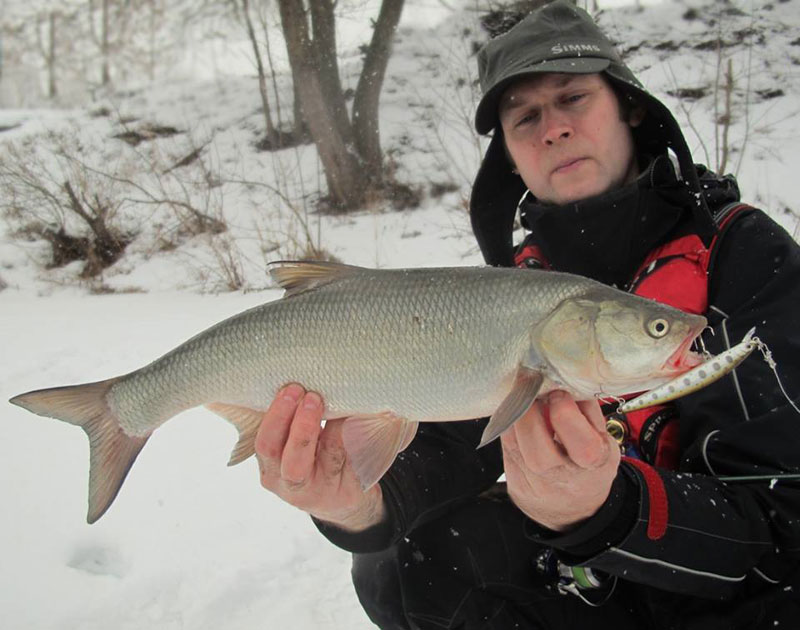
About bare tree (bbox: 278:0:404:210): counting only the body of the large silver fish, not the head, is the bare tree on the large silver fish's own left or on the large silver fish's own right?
on the large silver fish's own left

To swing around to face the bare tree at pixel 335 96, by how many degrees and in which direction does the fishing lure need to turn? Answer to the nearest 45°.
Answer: approximately 135° to its left

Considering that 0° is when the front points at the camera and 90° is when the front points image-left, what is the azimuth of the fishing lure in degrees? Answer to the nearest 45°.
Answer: approximately 270°

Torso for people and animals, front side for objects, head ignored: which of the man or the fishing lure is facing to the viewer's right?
the fishing lure

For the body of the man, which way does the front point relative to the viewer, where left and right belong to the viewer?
facing the viewer and to the left of the viewer

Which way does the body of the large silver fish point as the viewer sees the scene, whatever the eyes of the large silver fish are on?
to the viewer's right

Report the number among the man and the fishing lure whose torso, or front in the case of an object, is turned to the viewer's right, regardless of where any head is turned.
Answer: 1
